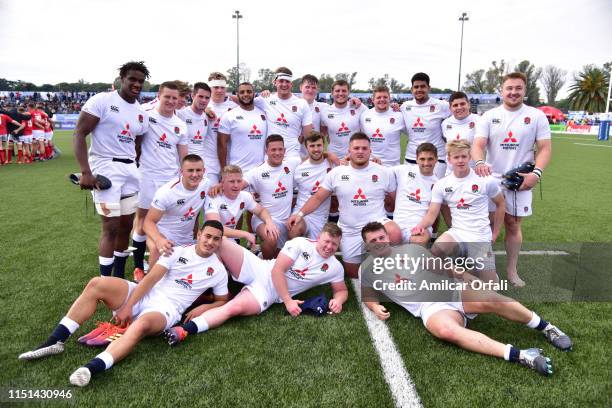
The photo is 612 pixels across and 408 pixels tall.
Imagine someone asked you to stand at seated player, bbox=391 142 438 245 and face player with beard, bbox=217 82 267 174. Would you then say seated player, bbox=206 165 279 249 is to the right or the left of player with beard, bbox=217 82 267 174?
left

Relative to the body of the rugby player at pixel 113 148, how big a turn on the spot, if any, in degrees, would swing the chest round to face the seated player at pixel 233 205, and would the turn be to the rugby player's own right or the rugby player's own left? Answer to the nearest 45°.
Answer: approximately 45° to the rugby player's own left

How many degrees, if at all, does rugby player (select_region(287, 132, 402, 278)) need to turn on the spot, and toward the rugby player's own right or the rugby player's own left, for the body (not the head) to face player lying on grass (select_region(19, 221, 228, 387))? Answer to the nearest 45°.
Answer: approximately 45° to the rugby player's own right

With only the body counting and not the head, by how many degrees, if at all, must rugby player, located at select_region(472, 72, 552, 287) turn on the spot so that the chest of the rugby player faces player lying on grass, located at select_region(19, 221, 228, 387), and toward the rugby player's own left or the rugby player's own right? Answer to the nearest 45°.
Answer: approximately 45° to the rugby player's own right
